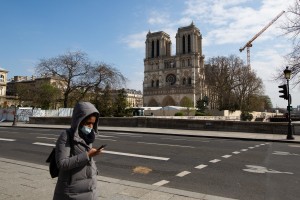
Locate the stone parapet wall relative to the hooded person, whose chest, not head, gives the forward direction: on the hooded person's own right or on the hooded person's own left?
on the hooded person's own left

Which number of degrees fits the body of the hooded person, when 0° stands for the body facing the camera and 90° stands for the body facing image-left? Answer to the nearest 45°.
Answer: approximately 315°

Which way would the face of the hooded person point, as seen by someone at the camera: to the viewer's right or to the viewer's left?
to the viewer's right
